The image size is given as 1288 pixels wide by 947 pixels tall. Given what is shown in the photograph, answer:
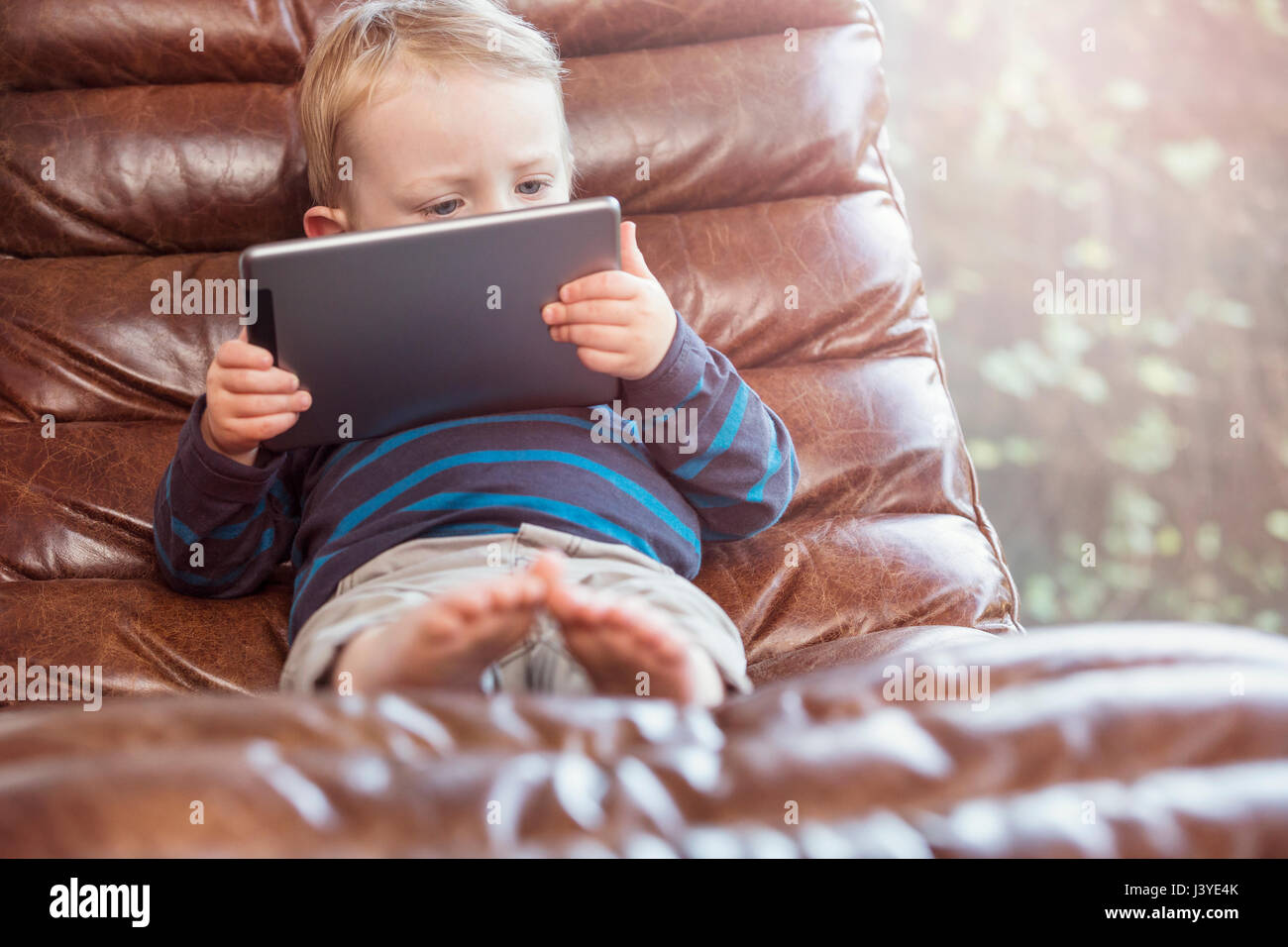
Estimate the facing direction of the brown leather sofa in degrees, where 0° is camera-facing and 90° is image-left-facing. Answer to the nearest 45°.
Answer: approximately 0°
